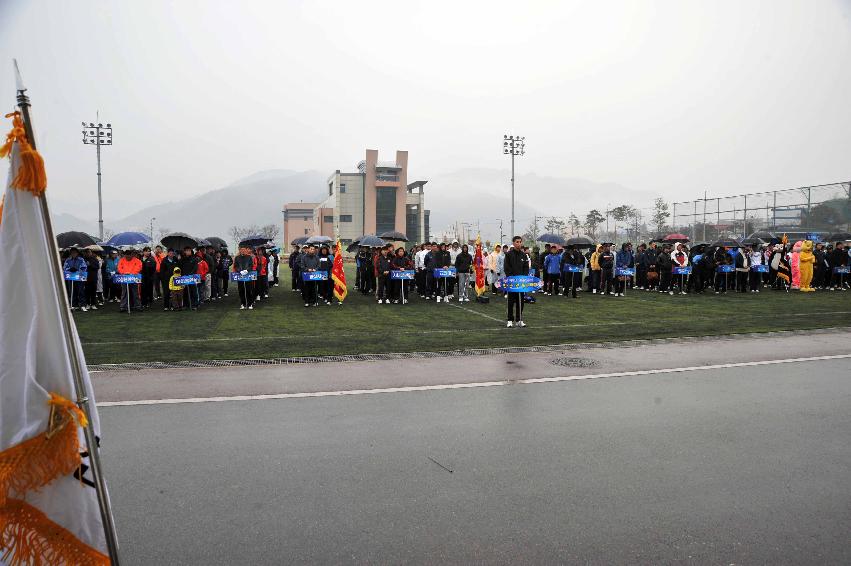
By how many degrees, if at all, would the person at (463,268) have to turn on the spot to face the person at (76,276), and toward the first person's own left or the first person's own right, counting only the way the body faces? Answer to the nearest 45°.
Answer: approximately 90° to the first person's own right

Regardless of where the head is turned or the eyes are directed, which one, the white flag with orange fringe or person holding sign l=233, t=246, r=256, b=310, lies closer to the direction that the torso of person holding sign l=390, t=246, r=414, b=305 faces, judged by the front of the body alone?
the white flag with orange fringe

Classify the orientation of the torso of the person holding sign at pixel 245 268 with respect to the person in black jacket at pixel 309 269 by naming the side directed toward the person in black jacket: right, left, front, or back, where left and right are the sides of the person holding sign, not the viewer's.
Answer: left

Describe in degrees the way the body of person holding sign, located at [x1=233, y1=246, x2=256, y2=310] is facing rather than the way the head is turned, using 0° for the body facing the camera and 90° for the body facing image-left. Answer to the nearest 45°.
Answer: approximately 0°

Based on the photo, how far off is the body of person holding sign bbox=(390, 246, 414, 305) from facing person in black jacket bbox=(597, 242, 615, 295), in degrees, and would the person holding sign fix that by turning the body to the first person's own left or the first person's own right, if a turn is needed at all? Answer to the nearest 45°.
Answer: approximately 90° to the first person's own left

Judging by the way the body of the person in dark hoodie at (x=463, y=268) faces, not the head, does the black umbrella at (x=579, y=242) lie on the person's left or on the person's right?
on the person's left

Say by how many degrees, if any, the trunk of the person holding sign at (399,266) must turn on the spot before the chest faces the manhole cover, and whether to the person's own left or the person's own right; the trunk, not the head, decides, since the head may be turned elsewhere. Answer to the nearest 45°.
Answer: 0° — they already face it

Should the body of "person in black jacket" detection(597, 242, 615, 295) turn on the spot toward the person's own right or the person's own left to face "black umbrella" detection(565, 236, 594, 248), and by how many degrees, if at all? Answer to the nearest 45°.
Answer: approximately 90° to the person's own right

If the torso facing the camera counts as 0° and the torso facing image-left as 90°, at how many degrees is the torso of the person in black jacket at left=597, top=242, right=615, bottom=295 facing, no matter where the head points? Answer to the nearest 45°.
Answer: approximately 0°

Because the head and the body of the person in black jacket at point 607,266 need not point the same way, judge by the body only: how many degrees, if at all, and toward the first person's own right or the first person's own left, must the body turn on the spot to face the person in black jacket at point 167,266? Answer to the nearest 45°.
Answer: approximately 45° to the first person's own right
